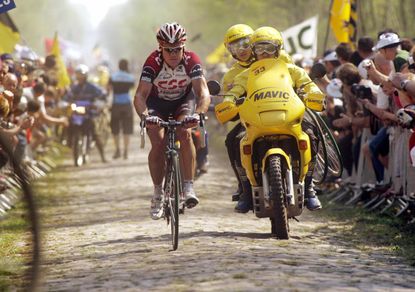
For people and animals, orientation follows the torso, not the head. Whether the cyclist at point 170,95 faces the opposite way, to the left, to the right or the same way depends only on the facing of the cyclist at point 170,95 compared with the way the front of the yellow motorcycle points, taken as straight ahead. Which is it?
the same way

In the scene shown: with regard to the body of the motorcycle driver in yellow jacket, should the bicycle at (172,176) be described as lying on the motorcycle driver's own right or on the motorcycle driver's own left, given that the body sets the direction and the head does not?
on the motorcycle driver's own right

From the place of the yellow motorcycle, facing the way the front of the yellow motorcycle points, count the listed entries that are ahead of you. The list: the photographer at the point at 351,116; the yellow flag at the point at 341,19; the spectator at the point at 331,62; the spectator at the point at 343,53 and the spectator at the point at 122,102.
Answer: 0

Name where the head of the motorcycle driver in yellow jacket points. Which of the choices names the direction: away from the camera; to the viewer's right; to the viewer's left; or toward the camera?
toward the camera

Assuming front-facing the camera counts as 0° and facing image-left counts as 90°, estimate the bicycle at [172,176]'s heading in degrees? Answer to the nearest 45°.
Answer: approximately 0°

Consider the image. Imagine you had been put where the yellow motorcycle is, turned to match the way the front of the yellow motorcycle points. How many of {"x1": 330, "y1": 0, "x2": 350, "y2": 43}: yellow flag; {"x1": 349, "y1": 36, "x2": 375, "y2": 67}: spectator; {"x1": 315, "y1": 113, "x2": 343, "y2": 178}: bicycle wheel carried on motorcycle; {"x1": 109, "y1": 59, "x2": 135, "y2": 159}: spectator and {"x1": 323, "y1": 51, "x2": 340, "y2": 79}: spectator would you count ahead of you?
0

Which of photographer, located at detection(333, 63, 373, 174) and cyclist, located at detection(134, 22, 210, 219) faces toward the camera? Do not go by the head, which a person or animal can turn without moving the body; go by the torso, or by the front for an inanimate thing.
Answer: the cyclist

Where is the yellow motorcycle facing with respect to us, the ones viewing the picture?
facing the viewer

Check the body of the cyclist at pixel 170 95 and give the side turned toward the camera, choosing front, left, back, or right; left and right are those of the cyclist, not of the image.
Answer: front

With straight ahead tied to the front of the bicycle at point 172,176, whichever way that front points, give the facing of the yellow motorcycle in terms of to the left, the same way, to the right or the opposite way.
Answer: the same way

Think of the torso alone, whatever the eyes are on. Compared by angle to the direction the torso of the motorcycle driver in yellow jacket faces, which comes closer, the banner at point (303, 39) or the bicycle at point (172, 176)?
the bicycle

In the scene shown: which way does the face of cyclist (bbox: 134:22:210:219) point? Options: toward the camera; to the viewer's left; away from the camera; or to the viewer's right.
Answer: toward the camera

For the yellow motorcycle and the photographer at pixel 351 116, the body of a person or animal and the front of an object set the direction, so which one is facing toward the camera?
the yellow motorcycle
